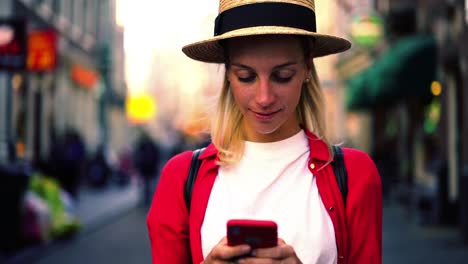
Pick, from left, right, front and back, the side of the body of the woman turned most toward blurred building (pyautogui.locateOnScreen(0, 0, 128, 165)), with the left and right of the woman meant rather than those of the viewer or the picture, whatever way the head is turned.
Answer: back

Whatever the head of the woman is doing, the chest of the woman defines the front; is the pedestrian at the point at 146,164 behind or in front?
behind

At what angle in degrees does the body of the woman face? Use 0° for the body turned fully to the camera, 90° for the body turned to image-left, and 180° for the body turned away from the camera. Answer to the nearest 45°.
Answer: approximately 0°

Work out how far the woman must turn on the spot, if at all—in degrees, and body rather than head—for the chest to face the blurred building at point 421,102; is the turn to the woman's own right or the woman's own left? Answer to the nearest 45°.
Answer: approximately 180°
